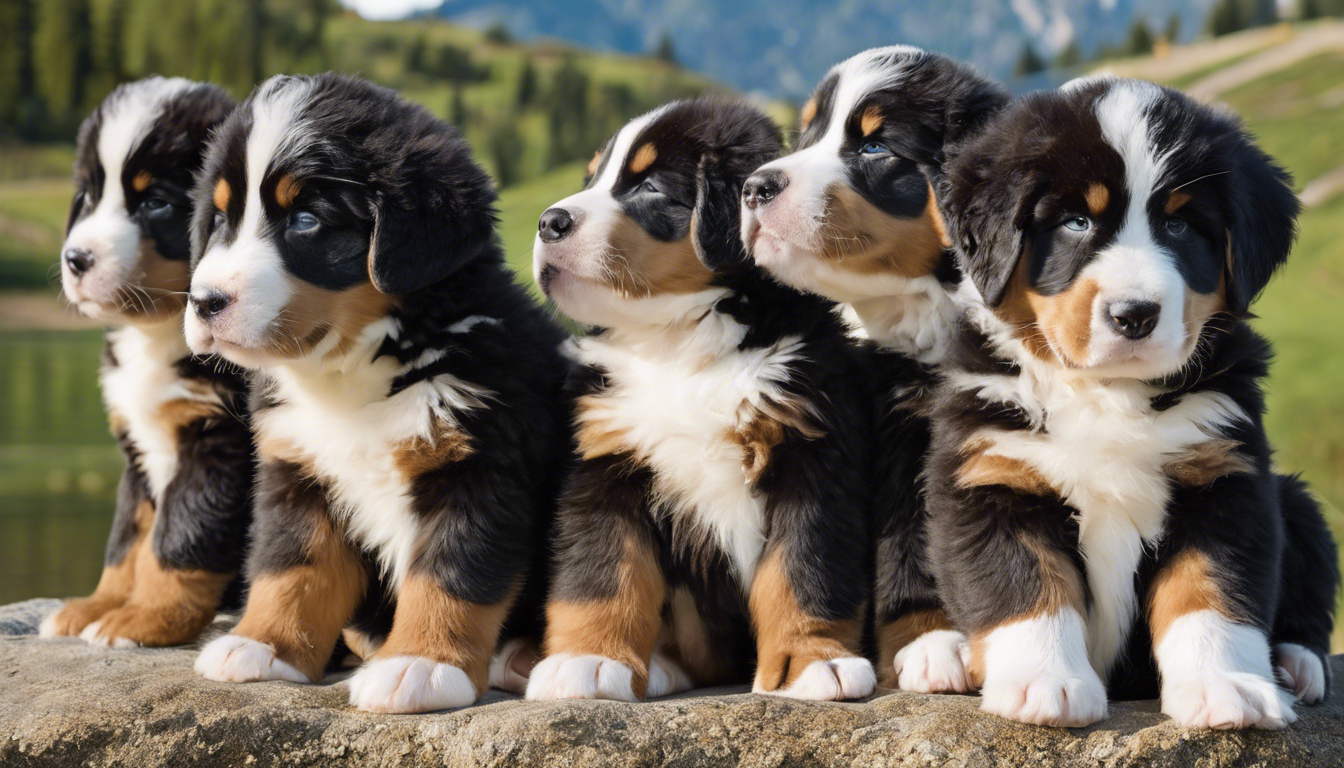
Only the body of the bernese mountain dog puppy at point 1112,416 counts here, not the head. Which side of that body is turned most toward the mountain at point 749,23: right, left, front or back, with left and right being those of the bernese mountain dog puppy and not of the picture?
back

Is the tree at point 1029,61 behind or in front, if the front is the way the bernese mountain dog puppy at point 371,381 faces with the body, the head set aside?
behind

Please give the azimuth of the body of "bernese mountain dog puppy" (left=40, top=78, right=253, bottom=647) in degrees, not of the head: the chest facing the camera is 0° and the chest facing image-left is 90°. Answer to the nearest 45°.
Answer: approximately 45°

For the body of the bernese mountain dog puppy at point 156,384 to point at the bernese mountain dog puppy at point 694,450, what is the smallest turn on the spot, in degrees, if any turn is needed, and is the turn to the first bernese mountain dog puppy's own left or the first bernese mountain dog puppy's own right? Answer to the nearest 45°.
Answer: approximately 90° to the first bernese mountain dog puppy's own left

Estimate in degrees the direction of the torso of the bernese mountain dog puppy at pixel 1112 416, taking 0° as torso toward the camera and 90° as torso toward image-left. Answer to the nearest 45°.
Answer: approximately 0°
